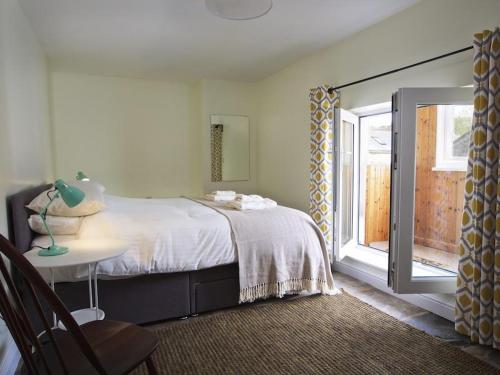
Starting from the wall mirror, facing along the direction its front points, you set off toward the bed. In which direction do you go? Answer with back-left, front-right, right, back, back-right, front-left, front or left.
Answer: front

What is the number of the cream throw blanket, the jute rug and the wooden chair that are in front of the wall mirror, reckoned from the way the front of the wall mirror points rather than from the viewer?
3

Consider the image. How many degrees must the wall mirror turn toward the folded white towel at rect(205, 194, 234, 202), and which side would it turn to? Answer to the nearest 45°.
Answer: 0° — it already faces it

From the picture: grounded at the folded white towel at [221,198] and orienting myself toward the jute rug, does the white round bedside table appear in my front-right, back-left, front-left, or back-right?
front-right

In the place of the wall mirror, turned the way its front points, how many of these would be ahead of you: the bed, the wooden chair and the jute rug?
3

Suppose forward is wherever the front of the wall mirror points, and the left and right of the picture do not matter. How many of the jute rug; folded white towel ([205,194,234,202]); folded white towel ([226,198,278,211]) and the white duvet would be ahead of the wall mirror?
4

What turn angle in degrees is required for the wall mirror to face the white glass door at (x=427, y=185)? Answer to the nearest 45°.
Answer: approximately 45° to its left

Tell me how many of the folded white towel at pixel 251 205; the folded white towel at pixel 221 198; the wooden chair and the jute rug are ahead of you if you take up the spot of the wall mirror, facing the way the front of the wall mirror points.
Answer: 4

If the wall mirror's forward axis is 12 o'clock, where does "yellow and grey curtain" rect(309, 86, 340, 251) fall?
The yellow and grey curtain is roughly at 11 o'clock from the wall mirror.

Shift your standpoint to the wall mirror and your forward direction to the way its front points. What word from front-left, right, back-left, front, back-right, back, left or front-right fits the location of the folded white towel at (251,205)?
front

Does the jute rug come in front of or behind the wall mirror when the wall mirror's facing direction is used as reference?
in front

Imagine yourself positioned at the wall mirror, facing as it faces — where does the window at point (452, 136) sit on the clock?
The window is roughly at 11 o'clock from the wall mirror.

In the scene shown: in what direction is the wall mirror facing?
toward the camera

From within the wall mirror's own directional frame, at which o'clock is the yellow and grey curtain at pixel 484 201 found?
The yellow and grey curtain is roughly at 11 o'clock from the wall mirror.

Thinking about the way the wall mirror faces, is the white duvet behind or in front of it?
in front

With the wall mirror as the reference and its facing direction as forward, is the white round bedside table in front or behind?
in front
